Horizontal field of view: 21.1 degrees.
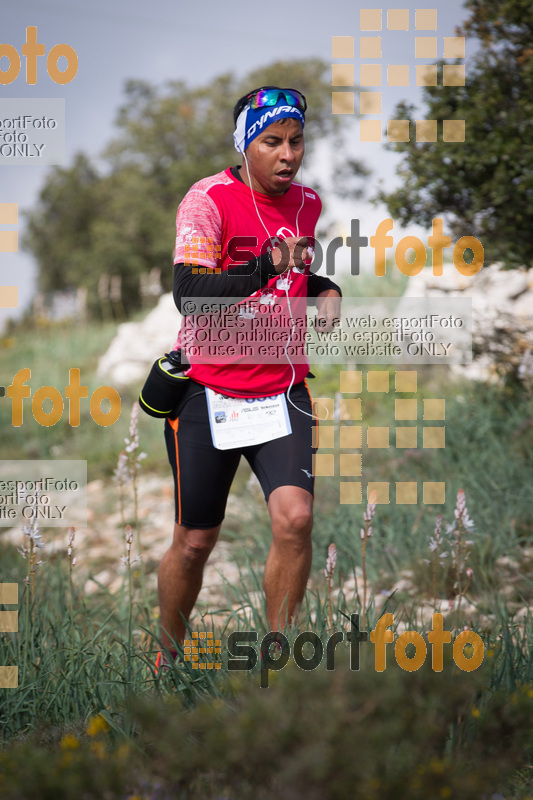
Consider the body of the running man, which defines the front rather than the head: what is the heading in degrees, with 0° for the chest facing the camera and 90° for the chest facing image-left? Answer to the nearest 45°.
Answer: approximately 315°

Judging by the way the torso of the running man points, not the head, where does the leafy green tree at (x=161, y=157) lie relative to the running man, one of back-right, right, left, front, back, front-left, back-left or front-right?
back-left

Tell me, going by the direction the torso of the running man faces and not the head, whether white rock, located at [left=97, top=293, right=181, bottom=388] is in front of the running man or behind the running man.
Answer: behind
